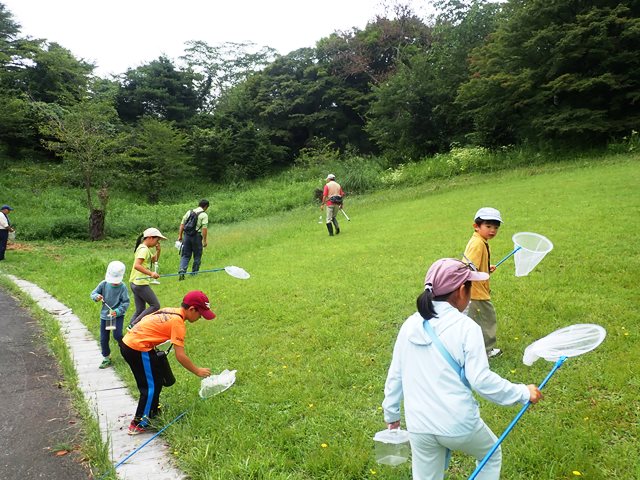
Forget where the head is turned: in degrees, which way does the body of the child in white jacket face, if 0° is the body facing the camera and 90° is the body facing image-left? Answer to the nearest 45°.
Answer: approximately 225°

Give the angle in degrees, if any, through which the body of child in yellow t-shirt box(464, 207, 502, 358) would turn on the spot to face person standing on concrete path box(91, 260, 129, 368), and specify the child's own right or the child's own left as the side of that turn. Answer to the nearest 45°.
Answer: approximately 135° to the child's own right

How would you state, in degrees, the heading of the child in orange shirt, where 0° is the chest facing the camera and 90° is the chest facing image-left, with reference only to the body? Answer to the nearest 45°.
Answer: approximately 270°

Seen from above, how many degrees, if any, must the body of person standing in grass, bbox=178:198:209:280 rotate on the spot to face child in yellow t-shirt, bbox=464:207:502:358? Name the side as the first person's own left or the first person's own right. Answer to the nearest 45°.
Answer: approximately 135° to the first person's own right

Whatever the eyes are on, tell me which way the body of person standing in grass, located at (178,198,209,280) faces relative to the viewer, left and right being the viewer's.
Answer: facing away from the viewer and to the right of the viewer

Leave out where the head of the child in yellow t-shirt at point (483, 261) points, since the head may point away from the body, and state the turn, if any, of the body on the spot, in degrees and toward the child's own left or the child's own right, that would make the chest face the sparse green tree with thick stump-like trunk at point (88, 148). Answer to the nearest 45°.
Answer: approximately 180°

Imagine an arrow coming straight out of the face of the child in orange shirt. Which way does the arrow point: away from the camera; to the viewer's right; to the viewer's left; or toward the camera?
to the viewer's right

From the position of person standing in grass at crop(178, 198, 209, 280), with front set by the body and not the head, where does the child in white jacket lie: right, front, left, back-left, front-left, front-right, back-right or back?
back-right
